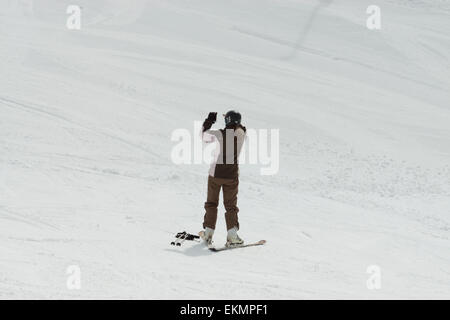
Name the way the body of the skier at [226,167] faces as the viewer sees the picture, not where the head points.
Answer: away from the camera
